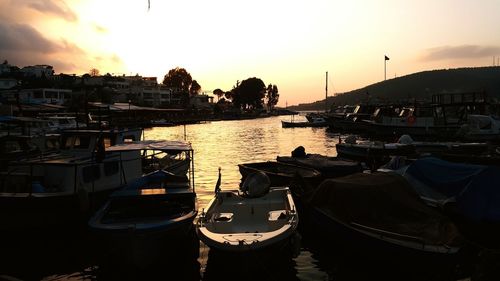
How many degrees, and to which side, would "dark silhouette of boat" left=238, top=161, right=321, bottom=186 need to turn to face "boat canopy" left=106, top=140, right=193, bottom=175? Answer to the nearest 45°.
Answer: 0° — it already faces it

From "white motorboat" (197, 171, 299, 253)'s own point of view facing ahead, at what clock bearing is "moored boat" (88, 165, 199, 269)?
The moored boat is roughly at 3 o'clock from the white motorboat.

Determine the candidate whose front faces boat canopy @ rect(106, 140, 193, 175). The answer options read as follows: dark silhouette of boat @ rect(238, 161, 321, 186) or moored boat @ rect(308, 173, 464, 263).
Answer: the dark silhouette of boat

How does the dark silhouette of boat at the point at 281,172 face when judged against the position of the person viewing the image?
facing to the left of the viewer

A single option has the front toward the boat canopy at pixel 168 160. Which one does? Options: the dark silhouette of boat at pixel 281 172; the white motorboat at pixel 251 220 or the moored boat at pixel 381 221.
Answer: the dark silhouette of boat

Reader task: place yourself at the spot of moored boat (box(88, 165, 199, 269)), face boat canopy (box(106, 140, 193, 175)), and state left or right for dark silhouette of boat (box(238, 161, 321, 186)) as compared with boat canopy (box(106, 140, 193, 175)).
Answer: right

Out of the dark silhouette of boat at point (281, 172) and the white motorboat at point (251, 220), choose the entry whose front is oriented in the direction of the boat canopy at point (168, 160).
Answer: the dark silhouette of boat

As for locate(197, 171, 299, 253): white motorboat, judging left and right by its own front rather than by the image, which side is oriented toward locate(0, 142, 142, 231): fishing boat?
right

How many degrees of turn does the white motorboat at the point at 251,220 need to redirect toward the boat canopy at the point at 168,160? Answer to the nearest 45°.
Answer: approximately 135° to its right

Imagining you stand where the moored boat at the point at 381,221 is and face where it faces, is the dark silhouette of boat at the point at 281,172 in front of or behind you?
behind

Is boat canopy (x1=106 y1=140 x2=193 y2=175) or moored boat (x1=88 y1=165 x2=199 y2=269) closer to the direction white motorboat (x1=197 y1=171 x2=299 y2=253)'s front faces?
the moored boat

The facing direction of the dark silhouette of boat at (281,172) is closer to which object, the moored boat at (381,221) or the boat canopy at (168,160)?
the boat canopy

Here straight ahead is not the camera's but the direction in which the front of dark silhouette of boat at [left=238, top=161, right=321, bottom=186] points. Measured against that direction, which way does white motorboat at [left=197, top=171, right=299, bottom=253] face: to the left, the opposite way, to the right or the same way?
to the left

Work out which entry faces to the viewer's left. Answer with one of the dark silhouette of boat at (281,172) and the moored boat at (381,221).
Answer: the dark silhouette of boat
